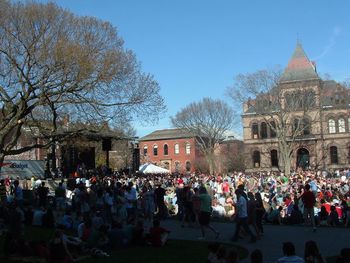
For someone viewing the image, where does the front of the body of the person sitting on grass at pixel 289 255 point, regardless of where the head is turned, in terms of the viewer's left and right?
facing away from the viewer

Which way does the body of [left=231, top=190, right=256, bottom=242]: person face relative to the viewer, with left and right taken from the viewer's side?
facing to the left of the viewer

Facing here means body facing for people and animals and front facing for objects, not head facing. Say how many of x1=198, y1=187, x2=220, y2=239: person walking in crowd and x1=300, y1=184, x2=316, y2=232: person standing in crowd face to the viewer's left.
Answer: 1
